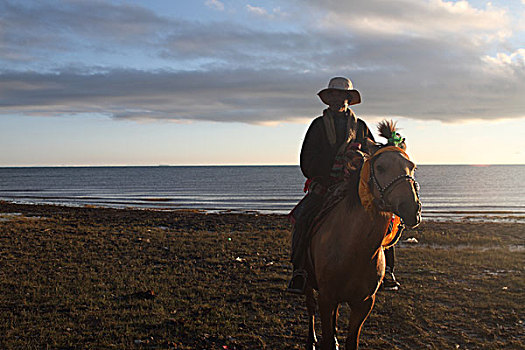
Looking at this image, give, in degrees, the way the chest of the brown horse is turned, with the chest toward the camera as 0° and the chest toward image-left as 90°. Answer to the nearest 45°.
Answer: approximately 315°
